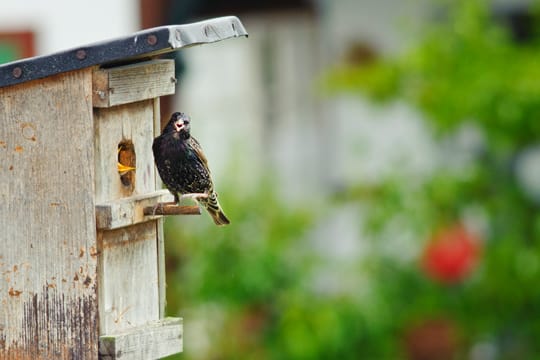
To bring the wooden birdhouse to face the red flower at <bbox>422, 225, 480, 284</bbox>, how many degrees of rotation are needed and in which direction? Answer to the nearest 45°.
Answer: approximately 90° to its left

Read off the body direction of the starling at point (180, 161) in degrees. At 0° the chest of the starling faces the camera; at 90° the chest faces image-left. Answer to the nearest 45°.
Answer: approximately 45°

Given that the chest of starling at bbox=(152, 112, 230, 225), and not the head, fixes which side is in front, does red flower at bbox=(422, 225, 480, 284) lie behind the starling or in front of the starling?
behind

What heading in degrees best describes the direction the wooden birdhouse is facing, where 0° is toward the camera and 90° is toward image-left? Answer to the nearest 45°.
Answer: approximately 315°
